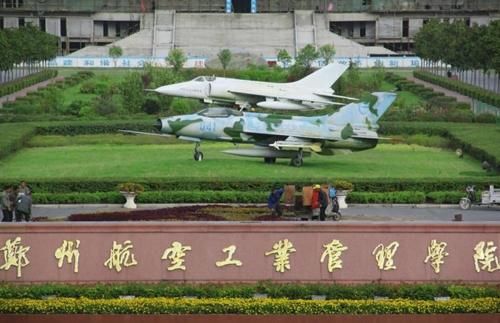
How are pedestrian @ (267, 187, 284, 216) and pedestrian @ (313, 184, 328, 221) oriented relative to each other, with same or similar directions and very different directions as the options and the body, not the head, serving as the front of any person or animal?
very different directions

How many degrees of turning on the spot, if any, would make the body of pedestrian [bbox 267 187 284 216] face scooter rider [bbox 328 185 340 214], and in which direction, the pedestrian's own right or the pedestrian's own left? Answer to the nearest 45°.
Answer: approximately 45° to the pedestrian's own left

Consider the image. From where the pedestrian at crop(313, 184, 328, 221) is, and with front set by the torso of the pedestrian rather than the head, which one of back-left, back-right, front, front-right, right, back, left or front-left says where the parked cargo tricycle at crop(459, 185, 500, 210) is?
back-right

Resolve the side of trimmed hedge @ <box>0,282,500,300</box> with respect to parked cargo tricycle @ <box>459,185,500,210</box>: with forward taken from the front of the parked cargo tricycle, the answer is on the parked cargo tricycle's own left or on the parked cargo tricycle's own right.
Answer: on the parked cargo tricycle's own left

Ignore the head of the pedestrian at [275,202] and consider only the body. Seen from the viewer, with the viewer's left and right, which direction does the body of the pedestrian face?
facing to the right of the viewer

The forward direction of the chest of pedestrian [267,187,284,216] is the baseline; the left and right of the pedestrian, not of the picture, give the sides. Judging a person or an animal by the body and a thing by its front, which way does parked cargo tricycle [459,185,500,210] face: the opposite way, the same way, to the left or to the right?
the opposite way

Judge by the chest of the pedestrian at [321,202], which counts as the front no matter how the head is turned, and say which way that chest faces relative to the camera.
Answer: to the viewer's left

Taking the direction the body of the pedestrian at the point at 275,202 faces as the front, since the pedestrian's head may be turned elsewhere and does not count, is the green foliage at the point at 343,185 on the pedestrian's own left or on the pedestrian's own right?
on the pedestrian's own left

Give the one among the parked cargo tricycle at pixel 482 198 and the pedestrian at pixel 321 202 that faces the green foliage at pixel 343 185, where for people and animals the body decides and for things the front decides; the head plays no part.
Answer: the parked cargo tricycle

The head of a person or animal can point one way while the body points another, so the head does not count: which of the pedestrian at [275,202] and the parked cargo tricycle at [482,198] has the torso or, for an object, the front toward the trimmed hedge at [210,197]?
the parked cargo tricycle

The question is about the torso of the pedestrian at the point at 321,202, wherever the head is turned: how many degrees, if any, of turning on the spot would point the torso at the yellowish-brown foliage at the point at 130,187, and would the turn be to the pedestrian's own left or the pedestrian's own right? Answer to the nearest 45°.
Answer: approximately 45° to the pedestrian's own right

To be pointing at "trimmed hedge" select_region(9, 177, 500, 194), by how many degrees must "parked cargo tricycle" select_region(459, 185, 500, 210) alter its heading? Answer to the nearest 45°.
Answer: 0° — it already faces it

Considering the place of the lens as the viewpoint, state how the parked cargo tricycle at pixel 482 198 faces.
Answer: facing to the left of the viewer

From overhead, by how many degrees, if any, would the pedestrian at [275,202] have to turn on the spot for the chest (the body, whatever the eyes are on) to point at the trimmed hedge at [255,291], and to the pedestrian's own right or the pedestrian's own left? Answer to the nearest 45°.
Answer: approximately 90° to the pedestrian's own right
